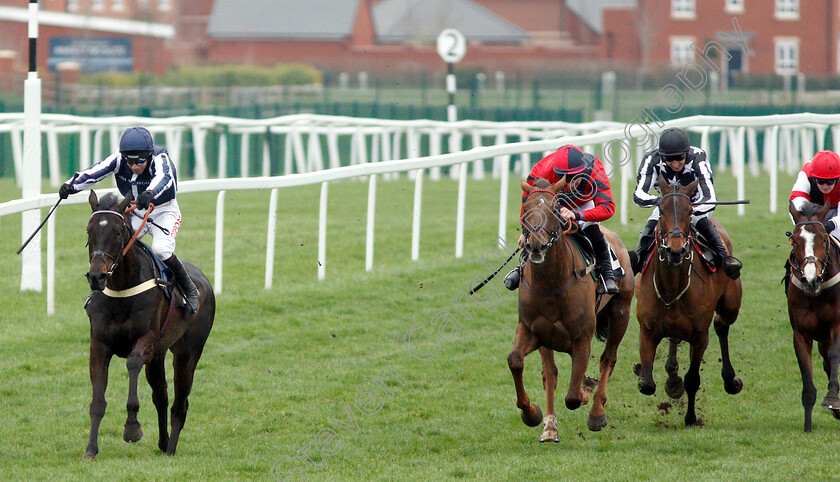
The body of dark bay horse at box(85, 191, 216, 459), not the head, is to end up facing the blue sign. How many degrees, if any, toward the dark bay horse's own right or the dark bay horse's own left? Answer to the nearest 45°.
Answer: approximately 135° to the dark bay horse's own right

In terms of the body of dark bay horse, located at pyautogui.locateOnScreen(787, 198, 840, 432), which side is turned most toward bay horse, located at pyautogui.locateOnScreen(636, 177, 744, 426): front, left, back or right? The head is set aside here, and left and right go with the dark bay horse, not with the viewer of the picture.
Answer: right

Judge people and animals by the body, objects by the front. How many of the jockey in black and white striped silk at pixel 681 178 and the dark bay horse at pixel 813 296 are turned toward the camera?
2

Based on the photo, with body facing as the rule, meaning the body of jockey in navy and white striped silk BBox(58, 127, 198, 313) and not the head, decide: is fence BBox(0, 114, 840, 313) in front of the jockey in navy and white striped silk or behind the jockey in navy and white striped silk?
behind

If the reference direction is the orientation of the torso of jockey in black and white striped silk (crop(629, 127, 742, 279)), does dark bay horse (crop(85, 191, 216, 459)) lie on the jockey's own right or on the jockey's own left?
on the jockey's own right

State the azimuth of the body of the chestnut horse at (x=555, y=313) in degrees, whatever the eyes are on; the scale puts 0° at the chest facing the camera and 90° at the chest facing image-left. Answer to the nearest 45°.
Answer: approximately 45°

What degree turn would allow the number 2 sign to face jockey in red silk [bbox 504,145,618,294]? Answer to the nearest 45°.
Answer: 0° — it already faces them

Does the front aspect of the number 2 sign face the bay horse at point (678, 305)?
yes
